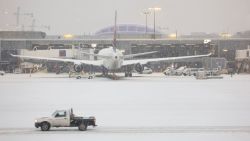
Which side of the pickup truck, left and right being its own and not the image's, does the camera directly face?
left
